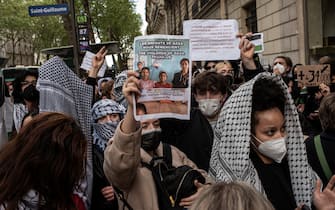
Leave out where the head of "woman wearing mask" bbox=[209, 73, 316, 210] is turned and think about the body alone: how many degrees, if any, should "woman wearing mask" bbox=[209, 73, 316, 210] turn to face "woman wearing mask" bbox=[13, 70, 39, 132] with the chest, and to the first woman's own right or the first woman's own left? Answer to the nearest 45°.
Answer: approximately 180°

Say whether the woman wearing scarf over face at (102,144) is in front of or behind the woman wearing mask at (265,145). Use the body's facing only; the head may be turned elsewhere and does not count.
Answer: behind

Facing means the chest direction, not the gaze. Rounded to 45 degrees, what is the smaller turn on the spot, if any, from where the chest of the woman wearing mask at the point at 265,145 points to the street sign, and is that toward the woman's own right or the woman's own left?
approximately 180°

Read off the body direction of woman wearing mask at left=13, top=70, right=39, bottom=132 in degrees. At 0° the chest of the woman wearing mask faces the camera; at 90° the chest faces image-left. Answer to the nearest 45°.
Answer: approximately 315°

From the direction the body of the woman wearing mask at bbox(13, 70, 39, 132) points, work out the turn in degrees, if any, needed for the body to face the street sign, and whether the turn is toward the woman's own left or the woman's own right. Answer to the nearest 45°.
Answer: approximately 135° to the woman's own left
